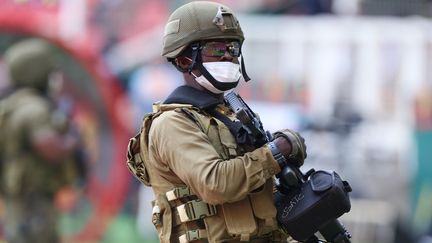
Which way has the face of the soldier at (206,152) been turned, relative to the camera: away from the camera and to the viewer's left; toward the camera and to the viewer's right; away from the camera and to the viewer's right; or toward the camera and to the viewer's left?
toward the camera and to the viewer's right

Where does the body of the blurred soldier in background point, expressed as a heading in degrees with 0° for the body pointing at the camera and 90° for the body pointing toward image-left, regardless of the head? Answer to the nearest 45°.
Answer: approximately 270°
